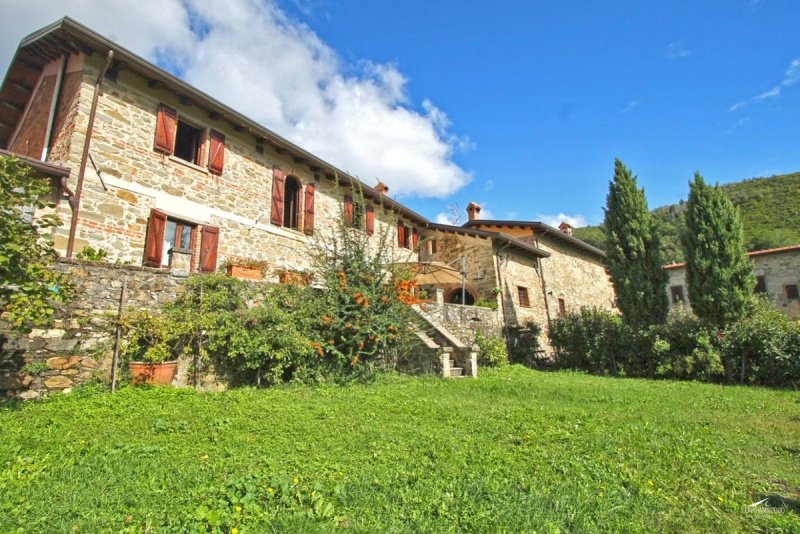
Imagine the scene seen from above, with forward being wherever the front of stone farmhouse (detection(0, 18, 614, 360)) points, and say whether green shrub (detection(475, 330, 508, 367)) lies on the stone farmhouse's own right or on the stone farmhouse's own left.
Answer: on the stone farmhouse's own left

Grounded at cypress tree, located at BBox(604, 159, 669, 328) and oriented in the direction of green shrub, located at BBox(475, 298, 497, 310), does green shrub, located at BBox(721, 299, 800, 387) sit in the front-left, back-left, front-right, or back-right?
back-left

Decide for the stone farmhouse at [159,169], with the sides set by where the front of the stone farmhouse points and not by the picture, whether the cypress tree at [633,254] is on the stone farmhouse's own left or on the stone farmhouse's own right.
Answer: on the stone farmhouse's own left

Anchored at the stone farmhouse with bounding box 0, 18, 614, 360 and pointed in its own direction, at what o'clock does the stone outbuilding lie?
The stone outbuilding is roughly at 10 o'clock from the stone farmhouse.

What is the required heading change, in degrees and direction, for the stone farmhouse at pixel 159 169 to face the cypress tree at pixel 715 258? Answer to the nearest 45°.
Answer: approximately 45° to its left

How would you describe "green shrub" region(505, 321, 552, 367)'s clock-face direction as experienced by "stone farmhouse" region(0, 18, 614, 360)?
The green shrub is roughly at 10 o'clock from the stone farmhouse.

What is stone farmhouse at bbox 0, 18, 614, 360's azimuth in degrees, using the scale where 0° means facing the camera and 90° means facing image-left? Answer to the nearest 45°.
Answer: approximately 315°

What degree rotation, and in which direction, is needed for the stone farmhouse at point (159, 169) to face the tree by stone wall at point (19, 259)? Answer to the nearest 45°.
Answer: approximately 45° to its right

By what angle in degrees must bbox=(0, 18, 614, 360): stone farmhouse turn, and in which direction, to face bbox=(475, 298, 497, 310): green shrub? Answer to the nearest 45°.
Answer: approximately 45° to its left

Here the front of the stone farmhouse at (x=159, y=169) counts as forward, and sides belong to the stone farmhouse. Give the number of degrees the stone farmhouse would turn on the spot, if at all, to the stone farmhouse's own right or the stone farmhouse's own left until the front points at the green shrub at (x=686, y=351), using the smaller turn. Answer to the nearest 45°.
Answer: approximately 45° to the stone farmhouse's own left
